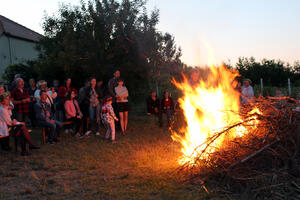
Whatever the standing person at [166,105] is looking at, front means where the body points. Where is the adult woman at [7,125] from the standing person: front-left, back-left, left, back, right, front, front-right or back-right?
front-right

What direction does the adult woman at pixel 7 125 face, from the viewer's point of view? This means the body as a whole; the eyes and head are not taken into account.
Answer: to the viewer's right

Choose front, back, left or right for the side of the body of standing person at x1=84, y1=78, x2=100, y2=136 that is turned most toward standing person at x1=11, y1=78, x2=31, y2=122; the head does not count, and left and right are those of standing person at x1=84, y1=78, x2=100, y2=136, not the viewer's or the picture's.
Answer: right

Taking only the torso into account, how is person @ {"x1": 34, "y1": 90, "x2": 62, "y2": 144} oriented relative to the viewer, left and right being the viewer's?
facing the viewer and to the right of the viewer

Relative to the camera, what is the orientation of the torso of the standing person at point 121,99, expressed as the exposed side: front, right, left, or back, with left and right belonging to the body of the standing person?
front

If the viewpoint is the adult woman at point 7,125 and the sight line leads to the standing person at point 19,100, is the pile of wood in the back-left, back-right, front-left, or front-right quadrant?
back-right

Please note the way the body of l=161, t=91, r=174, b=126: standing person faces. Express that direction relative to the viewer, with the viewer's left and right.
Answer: facing the viewer

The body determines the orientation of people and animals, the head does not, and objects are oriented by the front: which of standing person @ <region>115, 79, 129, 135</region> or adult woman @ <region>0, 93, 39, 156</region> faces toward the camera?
the standing person
